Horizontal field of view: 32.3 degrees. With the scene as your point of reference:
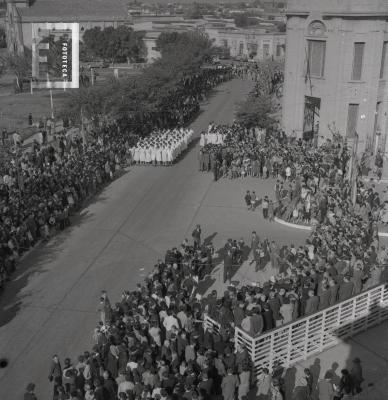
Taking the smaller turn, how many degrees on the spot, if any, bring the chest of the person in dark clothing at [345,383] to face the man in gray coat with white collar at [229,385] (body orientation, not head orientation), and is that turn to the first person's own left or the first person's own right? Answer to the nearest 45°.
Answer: approximately 45° to the first person's own left

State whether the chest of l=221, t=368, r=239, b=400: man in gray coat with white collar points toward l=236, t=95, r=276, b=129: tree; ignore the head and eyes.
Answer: yes

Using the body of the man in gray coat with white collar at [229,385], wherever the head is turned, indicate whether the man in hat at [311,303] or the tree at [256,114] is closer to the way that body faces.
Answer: the tree

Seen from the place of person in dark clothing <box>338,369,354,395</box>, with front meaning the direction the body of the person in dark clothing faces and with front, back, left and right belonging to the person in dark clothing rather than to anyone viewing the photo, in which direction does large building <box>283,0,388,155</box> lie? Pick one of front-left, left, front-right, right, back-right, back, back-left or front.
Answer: front-right

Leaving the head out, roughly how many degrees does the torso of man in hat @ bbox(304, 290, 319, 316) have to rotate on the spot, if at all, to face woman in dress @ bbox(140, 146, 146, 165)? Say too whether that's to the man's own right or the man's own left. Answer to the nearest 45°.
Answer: approximately 45° to the man's own left

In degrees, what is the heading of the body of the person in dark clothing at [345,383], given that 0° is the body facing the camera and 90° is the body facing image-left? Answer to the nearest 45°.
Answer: approximately 135°

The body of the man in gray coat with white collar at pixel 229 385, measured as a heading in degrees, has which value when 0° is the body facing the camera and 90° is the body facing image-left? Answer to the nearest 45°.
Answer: approximately 180°

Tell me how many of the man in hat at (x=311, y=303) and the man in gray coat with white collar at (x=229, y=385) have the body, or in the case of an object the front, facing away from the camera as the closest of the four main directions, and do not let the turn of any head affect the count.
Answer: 2

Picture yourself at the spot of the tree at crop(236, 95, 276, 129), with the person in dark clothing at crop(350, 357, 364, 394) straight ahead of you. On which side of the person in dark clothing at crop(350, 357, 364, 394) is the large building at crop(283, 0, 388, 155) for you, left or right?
left

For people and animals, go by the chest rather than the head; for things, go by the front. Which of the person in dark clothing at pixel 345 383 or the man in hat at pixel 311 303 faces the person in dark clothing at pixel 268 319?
the person in dark clothing at pixel 345 383

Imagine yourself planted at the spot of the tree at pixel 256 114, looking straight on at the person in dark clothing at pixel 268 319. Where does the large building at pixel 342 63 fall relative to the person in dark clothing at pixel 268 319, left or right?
left

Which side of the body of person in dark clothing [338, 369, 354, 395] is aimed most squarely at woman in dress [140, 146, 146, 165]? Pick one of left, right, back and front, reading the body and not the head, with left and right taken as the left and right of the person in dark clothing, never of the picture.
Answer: front
